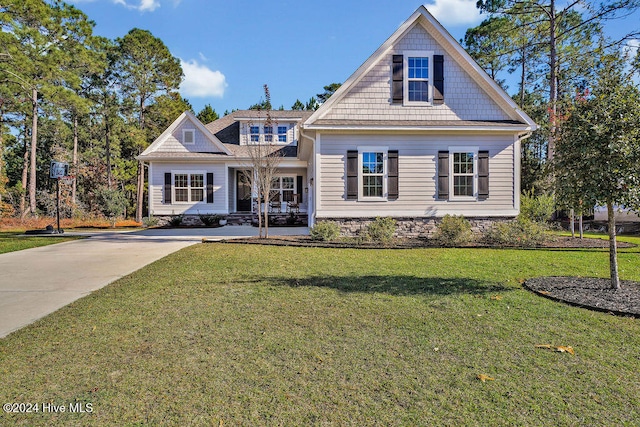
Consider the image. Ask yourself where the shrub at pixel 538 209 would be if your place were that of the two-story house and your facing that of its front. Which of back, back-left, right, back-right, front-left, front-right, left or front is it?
left

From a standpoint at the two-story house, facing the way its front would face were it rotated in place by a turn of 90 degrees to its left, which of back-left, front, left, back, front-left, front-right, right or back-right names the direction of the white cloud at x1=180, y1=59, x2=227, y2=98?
back-left

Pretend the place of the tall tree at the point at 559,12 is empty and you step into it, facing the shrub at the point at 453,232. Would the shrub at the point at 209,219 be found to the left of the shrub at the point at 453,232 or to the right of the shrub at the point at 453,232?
right

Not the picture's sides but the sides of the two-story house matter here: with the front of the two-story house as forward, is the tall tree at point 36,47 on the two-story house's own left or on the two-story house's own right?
on the two-story house's own right

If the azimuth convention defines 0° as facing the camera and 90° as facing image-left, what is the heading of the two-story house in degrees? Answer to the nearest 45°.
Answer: approximately 0°

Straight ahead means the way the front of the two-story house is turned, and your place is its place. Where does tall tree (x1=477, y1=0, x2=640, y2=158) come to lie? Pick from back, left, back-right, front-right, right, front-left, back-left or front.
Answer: back-left

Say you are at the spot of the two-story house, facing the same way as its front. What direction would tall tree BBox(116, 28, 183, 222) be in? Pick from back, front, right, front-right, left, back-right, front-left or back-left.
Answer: back-right

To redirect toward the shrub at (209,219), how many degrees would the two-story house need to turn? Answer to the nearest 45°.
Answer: approximately 135° to its right

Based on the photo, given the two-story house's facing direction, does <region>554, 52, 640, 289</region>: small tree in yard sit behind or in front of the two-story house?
in front

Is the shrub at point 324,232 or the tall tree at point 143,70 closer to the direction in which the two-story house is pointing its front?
the shrub
